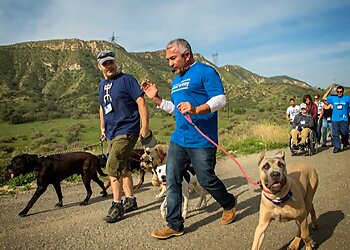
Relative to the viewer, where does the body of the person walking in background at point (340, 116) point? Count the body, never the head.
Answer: toward the camera

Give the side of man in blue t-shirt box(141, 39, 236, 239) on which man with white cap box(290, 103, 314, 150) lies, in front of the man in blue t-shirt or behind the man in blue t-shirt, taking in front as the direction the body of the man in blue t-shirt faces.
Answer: behind

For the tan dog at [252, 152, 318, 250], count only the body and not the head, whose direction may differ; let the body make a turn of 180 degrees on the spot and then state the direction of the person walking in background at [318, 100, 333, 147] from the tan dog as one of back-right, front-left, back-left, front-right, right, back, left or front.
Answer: front-left

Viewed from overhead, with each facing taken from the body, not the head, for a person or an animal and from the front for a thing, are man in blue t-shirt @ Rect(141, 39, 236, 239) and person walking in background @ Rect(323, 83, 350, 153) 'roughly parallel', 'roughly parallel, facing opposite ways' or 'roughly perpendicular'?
roughly parallel

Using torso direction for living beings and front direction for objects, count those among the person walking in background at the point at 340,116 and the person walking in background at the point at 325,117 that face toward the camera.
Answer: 2

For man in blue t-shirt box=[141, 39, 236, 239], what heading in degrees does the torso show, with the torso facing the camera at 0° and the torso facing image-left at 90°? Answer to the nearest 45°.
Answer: approximately 45°

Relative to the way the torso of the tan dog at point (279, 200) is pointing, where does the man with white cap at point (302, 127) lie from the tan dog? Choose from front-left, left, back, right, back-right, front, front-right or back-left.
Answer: back-right

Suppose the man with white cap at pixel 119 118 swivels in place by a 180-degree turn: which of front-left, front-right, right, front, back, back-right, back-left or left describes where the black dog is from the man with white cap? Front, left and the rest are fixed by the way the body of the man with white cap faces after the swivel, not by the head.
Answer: left

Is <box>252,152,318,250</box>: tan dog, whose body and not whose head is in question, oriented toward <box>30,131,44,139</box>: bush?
no

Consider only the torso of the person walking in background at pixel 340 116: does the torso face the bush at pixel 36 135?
no

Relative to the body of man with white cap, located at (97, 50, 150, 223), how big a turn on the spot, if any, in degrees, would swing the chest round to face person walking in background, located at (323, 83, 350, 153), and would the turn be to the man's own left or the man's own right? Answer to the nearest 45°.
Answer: approximately 180°

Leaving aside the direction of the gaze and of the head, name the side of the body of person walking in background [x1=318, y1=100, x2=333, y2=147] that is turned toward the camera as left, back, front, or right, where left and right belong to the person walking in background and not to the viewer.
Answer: front

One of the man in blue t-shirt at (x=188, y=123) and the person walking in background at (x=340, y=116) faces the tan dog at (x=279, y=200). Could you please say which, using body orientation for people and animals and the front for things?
the person walking in background

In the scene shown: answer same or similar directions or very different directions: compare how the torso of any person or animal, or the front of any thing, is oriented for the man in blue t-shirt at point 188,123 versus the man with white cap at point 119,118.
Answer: same or similar directions

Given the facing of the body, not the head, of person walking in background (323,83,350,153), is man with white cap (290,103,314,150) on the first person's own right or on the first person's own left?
on the first person's own right

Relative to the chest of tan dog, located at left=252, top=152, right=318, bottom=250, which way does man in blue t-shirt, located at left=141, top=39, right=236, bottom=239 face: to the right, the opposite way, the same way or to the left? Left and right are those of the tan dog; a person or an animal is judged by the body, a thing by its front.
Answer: the same way

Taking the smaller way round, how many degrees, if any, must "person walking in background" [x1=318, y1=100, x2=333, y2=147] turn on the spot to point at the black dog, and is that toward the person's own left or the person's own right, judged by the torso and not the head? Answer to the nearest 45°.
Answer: approximately 45° to the person's own right
